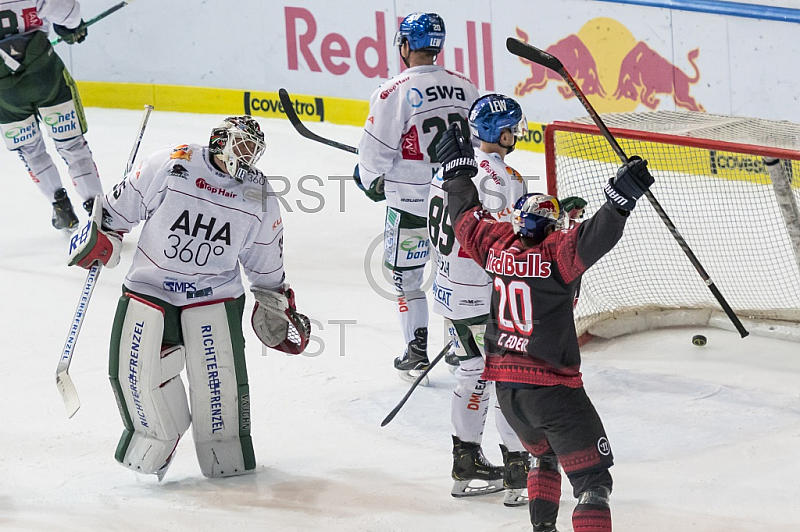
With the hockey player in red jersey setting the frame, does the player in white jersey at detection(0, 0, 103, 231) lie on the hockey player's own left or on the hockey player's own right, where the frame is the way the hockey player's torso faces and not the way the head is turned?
on the hockey player's own left

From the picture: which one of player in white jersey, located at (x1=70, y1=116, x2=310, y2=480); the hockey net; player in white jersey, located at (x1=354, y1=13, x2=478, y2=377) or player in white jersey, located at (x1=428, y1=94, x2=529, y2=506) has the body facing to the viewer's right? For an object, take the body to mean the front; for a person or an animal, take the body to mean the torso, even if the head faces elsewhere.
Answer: player in white jersey, located at (x1=428, y1=94, x2=529, y2=506)

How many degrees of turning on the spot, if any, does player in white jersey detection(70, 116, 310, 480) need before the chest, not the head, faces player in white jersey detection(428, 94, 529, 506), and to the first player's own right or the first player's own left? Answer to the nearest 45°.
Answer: approximately 90° to the first player's own left

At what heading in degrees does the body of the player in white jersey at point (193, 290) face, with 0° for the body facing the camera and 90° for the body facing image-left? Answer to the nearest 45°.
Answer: approximately 0°

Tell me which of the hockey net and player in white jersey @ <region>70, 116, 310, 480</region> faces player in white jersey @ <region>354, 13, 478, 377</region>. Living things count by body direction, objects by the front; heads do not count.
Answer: the hockey net

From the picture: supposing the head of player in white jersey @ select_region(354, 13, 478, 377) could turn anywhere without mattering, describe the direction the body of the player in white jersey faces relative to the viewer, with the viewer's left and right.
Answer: facing away from the viewer and to the left of the viewer

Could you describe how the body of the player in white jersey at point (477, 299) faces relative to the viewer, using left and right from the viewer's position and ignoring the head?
facing to the right of the viewer

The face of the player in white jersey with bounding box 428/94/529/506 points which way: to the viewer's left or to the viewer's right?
to the viewer's right

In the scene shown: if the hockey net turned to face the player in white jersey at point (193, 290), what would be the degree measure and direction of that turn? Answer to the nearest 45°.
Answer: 0° — it already faces them

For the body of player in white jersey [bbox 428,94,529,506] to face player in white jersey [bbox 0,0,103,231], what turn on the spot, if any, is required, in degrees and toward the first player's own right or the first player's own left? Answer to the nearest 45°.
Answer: approximately 135° to the first player's own left

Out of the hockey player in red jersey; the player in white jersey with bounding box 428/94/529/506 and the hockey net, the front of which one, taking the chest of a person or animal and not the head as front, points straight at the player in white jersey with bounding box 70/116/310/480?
the hockey net

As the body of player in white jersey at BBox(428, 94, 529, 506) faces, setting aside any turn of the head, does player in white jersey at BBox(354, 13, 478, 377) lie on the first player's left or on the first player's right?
on the first player's left
